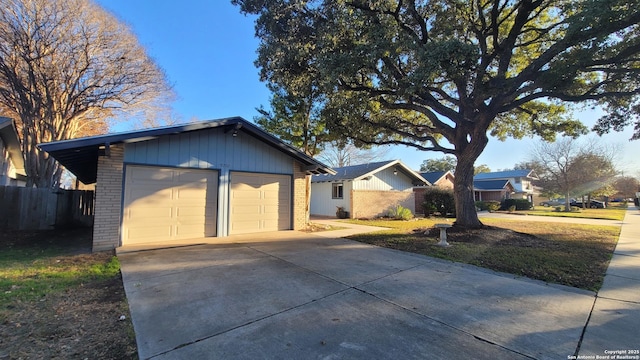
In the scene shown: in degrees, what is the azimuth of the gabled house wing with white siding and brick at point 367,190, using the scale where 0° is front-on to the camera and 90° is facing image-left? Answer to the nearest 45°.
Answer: approximately 315°

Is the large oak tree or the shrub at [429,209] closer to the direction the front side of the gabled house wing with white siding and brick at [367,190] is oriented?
the large oak tree

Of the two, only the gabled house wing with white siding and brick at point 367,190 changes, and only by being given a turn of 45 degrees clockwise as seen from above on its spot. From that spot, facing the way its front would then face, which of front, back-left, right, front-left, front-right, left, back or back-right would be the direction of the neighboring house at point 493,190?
back-left

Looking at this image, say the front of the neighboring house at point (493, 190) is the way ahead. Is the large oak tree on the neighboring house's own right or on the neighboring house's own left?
on the neighboring house's own right

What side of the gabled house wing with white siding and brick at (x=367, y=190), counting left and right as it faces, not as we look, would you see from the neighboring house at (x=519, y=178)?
left

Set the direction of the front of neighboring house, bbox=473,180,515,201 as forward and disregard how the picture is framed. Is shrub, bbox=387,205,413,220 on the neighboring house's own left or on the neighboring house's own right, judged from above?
on the neighboring house's own right

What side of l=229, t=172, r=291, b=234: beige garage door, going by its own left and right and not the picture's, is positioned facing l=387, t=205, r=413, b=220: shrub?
left

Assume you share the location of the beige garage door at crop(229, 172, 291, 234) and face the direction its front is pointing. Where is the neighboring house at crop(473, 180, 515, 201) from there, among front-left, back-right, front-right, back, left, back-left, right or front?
left

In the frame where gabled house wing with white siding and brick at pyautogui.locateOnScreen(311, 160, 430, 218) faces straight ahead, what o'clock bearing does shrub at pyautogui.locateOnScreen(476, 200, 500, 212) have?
The shrub is roughly at 9 o'clock from the gabled house wing with white siding and brick.

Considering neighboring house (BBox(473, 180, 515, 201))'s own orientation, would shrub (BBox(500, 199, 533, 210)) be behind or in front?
in front

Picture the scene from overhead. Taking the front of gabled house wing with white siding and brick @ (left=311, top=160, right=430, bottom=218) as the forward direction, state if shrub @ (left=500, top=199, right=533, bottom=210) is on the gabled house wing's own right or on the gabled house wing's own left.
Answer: on the gabled house wing's own left

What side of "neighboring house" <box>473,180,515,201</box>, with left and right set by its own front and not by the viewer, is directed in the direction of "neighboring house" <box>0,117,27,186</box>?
right

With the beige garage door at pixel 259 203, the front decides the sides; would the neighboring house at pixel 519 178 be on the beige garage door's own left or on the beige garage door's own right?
on the beige garage door's own left

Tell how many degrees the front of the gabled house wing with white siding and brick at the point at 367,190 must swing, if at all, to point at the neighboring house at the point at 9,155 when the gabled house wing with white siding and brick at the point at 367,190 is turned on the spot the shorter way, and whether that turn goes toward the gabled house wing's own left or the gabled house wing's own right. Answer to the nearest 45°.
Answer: approximately 90° to the gabled house wing's own right

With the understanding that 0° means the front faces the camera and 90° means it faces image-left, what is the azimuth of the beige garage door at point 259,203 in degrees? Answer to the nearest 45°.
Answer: approximately 315°
